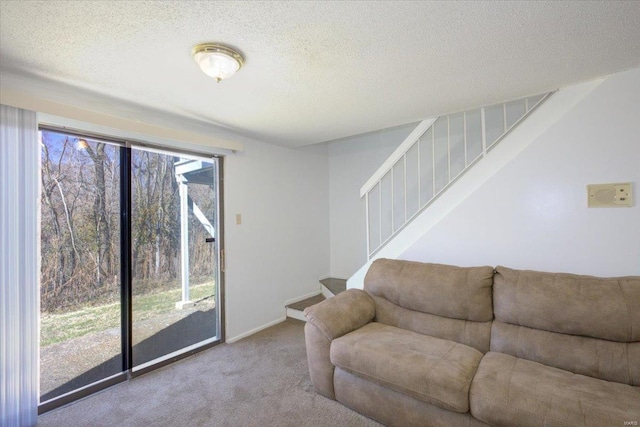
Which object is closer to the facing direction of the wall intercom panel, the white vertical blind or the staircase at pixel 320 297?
the white vertical blind

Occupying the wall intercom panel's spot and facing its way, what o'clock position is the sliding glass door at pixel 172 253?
The sliding glass door is roughly at 2 o'clock from the wall intercom panel.

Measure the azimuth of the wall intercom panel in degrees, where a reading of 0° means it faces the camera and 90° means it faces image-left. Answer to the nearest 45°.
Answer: approximately 0°

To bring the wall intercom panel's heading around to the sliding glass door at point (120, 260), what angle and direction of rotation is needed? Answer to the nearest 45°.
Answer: approximately 45° to its right

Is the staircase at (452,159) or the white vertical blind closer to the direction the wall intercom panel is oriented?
the white vertical blind

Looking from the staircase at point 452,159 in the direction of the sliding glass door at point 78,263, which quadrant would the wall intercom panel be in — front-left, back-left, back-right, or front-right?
back-left

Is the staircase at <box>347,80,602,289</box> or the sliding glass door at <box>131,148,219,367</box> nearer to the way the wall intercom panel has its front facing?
the sliding glass door

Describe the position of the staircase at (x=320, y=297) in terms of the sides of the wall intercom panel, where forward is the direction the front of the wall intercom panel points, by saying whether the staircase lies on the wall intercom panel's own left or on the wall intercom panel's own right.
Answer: on the wall intercom panel's own right

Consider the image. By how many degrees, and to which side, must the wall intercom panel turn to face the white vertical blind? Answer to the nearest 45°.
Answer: approximately 45° to its right

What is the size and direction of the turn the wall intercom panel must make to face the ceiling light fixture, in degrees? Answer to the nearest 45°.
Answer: approximately 45° to its right

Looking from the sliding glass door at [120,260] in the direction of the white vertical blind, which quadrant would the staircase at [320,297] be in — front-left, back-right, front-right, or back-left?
back-left
